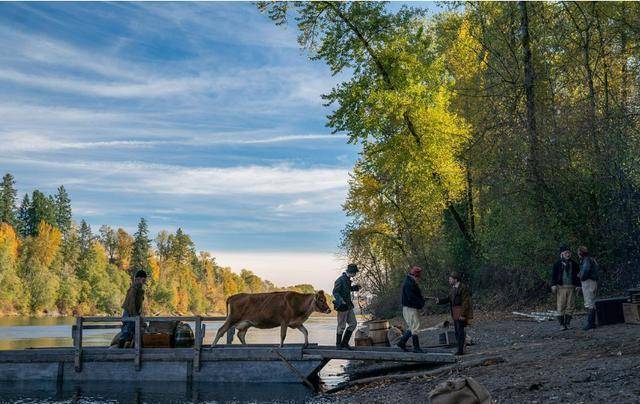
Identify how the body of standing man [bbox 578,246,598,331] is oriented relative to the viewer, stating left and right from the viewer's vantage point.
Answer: facing to the left of the viewer

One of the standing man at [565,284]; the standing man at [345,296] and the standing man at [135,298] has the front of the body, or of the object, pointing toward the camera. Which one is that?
the standing man at [565,284]

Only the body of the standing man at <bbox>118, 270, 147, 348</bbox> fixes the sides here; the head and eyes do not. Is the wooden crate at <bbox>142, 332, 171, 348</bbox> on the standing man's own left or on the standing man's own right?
on the standing man's own left

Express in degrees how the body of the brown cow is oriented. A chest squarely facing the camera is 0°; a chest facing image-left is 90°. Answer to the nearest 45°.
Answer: approximately 270°

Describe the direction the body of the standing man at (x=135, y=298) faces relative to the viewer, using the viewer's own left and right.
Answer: facing to the right of the viewer

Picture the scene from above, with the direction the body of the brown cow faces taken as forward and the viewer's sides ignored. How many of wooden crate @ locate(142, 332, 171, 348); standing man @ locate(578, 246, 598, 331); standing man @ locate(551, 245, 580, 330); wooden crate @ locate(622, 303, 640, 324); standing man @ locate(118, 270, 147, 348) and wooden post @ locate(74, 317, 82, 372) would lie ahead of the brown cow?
3

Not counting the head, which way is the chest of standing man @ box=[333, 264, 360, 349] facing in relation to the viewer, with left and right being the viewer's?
facing to the right of the viewer

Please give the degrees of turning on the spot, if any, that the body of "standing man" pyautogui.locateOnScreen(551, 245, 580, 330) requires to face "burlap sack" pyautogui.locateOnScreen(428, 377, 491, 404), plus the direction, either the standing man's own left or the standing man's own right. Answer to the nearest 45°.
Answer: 0° — they already face it

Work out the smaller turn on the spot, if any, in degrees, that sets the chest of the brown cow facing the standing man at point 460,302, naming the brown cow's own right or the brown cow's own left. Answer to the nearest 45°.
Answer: approximately 45° to the brown cow's own right

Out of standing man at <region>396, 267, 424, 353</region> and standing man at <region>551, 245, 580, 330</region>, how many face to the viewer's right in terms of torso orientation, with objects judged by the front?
1

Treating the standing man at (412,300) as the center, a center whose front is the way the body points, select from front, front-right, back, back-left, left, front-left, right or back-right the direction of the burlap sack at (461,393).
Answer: right

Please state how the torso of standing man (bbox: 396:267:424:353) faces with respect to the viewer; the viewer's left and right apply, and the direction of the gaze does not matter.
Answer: facing to the right of the viewer

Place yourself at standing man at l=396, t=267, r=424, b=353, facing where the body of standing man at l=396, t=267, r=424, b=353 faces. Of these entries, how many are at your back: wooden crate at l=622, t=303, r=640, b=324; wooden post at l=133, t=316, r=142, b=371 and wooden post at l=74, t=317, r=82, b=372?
2

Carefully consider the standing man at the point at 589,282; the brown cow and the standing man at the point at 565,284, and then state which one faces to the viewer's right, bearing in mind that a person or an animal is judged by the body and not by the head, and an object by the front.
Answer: the brown cow

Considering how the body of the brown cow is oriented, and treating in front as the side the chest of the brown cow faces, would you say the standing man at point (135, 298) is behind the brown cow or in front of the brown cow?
behind
